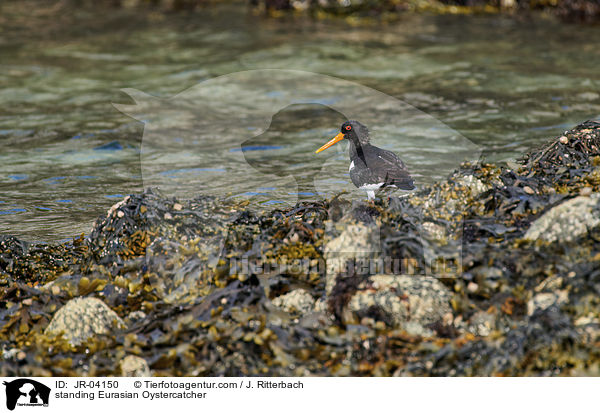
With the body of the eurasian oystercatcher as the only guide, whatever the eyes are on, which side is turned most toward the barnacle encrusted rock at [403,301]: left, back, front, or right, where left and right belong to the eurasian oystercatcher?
left

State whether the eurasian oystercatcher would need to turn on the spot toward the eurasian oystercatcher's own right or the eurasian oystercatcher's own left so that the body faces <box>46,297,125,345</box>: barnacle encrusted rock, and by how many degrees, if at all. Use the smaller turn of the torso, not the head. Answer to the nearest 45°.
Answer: approximately 45° to the eurasian oystercatcher's own left

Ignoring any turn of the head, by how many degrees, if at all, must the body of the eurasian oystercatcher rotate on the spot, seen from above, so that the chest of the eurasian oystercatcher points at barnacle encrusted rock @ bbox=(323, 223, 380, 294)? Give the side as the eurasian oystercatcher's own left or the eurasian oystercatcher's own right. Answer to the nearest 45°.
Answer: approximately 90° to the eurasian oystercatcher's own left

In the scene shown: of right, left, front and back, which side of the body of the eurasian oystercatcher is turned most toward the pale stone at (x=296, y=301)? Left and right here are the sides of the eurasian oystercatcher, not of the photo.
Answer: left

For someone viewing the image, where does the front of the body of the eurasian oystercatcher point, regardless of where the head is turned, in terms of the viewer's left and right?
facing to the left of the viewer

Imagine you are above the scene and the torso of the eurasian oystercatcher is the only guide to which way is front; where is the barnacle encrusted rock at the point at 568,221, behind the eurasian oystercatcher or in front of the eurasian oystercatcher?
behind
